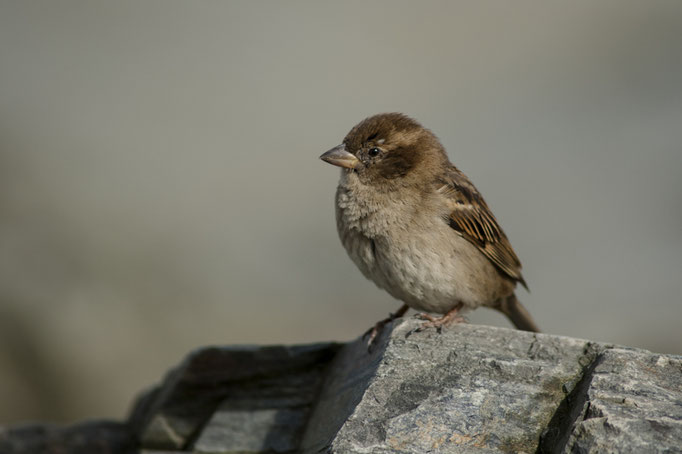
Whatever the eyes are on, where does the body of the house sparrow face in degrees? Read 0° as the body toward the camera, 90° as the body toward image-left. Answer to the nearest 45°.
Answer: approximately 45°
